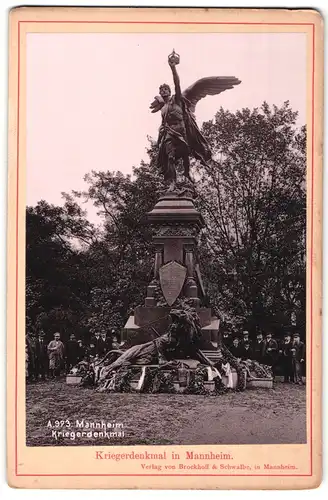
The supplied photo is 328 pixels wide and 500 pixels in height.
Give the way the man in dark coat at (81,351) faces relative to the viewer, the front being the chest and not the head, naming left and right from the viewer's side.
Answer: facing the viewer
